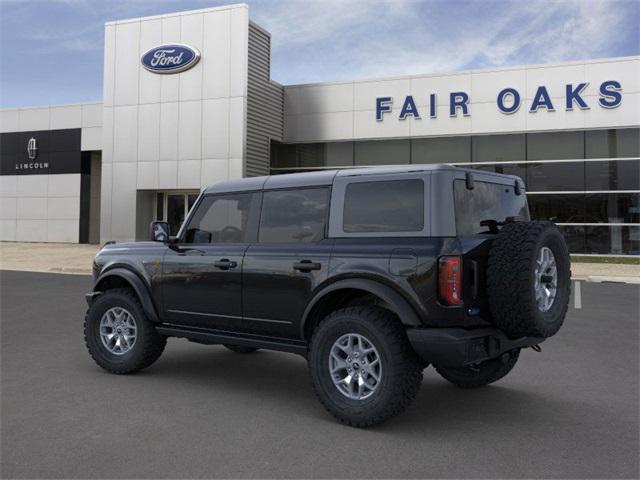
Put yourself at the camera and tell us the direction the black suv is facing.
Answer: facing away from the viewer and to the left of the viewer

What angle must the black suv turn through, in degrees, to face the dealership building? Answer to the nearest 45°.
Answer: approximately 45° to its right
